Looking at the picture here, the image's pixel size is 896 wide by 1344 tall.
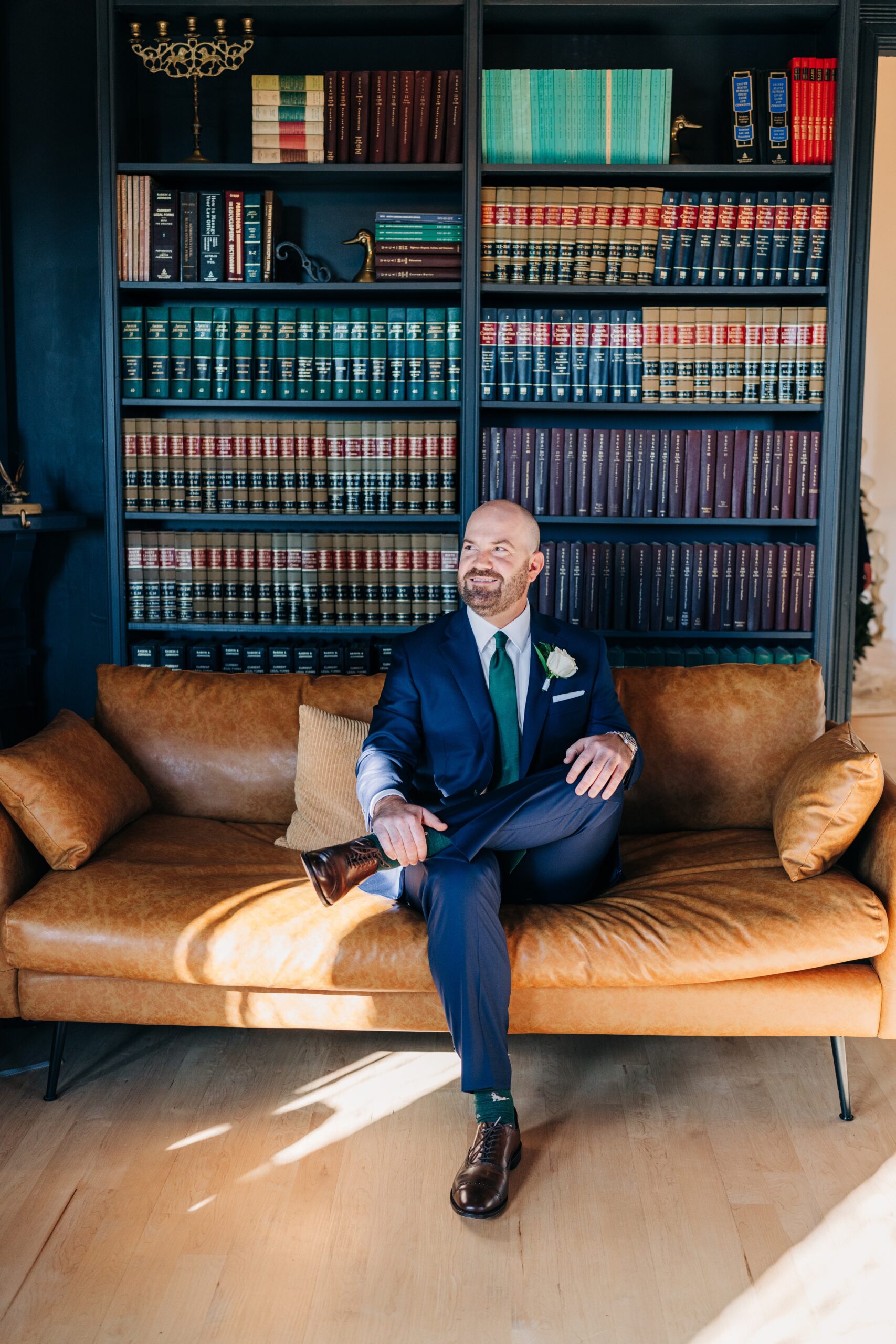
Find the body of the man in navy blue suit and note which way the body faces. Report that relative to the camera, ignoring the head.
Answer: toward the camera

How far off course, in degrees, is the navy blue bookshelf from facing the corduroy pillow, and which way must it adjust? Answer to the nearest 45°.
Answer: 0° — it already faces it

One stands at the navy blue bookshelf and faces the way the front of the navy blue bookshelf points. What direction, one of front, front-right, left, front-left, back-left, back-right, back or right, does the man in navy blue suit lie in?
front

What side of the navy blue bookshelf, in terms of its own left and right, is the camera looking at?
front

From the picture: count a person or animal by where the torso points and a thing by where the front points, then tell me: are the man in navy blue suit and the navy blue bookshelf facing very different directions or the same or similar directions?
same or similar directions

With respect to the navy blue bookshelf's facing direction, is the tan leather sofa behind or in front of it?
in front

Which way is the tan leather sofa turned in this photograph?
toward the camera

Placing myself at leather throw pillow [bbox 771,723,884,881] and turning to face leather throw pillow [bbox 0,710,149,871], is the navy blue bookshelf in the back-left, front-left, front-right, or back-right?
front-right

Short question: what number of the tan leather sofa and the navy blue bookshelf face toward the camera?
2

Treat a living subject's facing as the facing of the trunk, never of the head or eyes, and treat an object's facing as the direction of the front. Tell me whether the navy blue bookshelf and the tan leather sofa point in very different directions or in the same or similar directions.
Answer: same or similar directions
